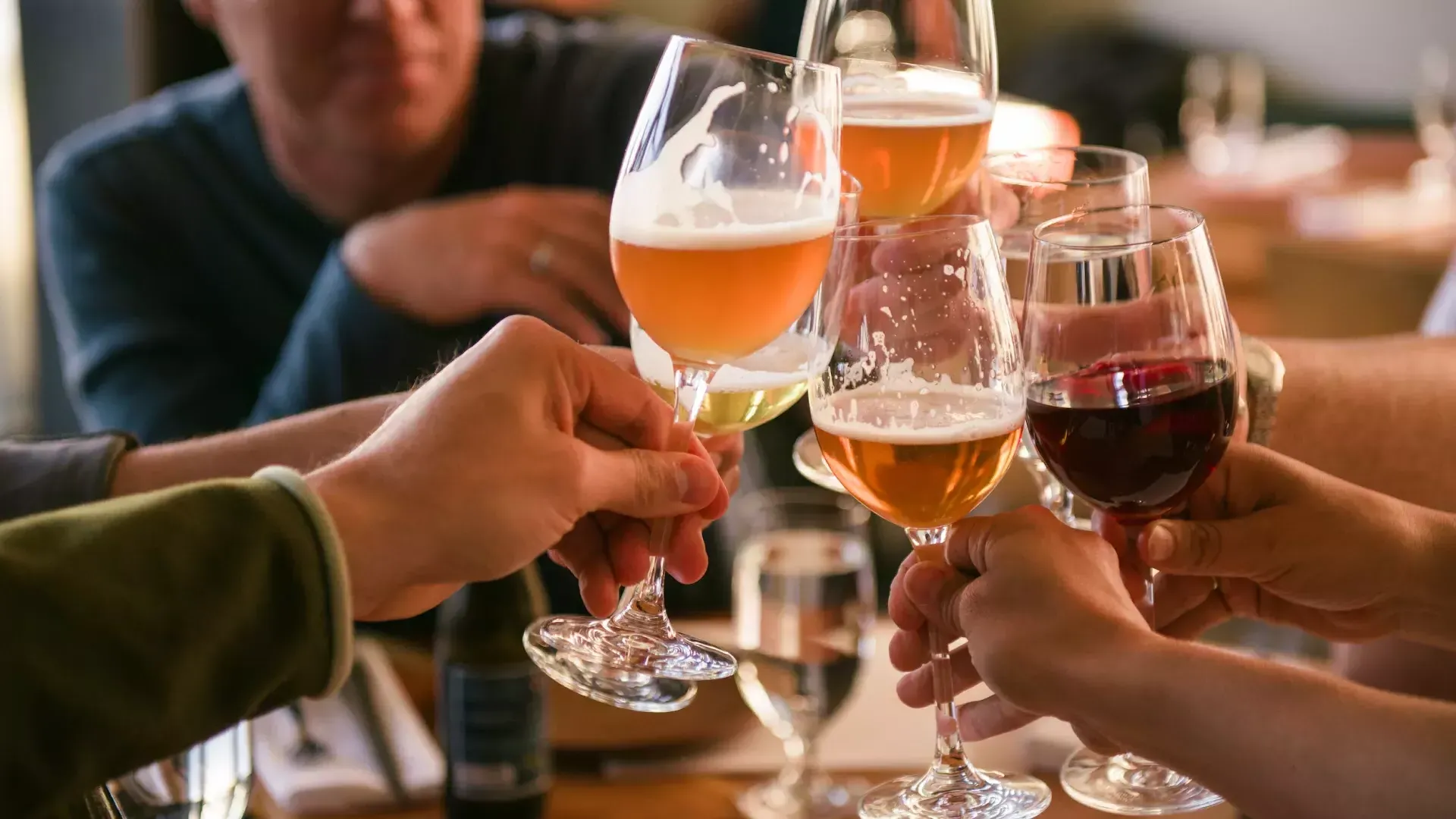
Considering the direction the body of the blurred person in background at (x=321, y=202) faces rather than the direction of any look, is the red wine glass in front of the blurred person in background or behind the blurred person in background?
in front

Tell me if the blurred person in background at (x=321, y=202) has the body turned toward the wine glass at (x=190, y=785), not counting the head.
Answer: yes

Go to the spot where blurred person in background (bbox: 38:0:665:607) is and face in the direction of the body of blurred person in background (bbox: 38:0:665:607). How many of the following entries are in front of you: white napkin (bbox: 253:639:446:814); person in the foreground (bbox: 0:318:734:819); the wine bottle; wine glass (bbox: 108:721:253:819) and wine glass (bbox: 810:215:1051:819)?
5

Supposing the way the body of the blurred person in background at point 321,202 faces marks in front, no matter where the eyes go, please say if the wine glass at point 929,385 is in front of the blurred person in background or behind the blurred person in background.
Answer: in front

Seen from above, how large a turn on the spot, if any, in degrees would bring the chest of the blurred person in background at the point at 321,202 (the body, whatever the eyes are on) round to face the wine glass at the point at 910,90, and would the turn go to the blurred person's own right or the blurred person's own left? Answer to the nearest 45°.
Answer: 0° — they already face it

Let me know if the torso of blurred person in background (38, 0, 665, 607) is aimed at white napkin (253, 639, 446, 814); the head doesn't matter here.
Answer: yes

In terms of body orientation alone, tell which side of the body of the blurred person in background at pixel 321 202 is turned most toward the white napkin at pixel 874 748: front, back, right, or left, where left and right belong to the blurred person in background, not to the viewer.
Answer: front

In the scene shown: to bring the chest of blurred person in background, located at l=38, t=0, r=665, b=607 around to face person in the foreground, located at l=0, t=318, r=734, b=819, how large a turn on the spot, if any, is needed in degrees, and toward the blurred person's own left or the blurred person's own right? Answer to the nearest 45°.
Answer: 0° — they already face them

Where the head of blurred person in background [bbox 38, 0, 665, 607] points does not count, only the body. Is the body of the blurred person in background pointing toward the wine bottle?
yes

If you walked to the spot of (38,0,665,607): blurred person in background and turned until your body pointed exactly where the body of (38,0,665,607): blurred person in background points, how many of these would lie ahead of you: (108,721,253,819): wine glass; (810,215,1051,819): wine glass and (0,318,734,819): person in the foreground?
3

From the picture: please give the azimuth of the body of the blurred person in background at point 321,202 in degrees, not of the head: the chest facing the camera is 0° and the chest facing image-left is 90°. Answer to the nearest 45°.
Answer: approximately 0°
